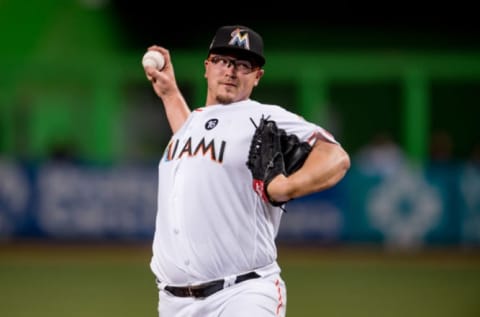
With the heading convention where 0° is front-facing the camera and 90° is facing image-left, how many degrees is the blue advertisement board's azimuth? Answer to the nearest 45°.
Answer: approximately 0°
